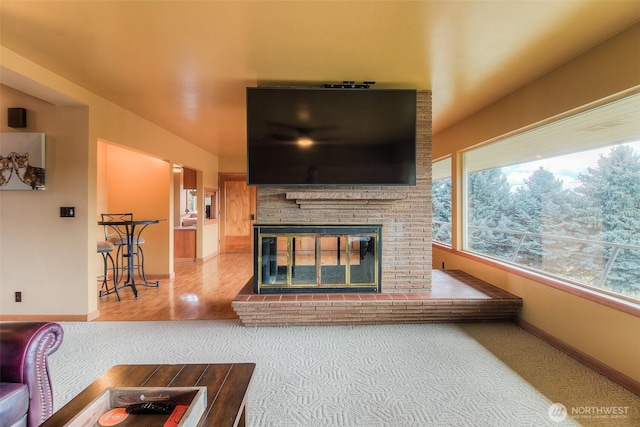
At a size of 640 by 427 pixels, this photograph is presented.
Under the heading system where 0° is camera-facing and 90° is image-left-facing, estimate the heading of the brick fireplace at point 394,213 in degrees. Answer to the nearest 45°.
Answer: approximately 0°

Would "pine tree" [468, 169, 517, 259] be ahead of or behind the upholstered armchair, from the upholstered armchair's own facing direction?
ahead

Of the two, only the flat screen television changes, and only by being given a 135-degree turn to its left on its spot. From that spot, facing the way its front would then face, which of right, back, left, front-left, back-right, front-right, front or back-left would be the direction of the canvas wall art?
back-left

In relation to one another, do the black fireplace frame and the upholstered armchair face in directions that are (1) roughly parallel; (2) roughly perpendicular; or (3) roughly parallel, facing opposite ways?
roughly perpendicular

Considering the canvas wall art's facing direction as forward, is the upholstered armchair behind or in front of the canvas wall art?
in front

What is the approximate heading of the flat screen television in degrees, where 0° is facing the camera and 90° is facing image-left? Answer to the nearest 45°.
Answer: approximately 0°

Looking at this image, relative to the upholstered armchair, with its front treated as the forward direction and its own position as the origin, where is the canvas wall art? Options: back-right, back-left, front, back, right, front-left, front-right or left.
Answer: back-left

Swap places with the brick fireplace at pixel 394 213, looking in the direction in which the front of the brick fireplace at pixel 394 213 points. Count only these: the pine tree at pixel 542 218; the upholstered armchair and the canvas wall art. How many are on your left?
1
